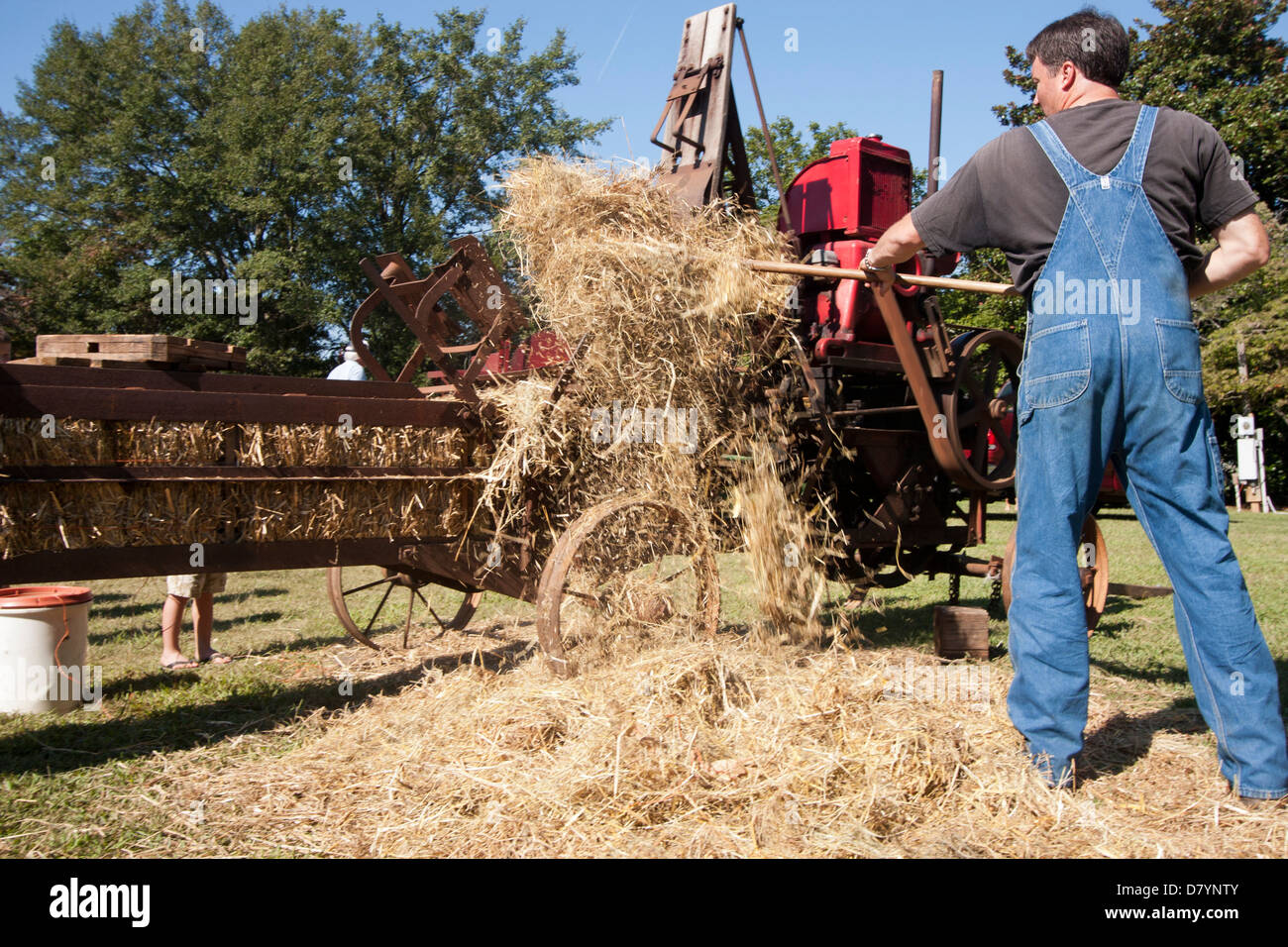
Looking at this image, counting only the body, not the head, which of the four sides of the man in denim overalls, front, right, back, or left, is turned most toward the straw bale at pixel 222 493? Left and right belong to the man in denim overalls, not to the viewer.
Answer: left

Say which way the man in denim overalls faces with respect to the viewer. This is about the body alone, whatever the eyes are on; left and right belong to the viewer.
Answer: facing away from the viewer

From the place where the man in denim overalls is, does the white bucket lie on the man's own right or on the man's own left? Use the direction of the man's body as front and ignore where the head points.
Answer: on the man's own left

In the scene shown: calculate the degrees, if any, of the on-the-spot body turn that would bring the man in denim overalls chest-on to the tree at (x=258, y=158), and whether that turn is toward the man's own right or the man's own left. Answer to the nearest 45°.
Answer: approximately 45° to the man's own left

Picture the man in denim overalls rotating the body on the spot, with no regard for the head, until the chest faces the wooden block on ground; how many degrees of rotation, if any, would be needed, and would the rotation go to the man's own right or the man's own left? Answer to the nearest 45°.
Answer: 0° — they already face it

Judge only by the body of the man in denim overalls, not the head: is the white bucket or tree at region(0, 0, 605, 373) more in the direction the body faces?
the tree

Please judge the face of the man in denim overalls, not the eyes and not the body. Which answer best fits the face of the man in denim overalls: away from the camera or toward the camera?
away from the camera

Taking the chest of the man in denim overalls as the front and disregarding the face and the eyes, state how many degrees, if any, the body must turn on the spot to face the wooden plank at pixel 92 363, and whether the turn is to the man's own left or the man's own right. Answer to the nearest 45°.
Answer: approximately 90° to the man's own left

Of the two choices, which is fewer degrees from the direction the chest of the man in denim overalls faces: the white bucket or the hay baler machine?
the hay baler machine
